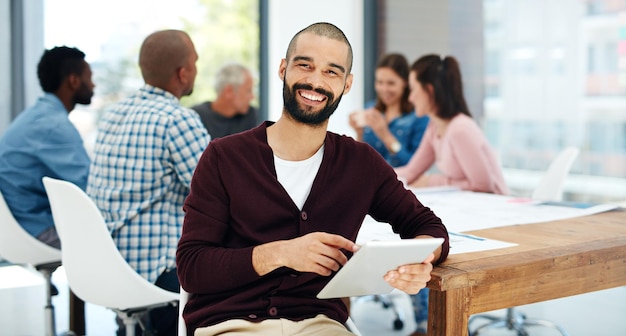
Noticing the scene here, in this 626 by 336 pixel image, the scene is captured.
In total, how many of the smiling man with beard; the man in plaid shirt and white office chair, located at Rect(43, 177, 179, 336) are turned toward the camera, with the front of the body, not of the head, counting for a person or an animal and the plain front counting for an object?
1

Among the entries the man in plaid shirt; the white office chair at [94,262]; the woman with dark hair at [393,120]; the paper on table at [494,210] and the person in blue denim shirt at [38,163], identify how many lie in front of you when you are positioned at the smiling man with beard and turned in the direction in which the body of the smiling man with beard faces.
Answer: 0

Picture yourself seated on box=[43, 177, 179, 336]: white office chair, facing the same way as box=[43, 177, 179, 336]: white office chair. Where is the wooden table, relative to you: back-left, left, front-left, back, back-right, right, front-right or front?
right

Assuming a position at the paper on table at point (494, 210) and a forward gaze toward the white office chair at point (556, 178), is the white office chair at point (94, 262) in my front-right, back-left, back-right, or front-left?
back-left

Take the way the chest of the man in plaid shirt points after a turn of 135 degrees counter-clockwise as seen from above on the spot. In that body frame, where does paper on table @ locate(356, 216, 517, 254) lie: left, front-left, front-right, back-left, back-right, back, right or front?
back-left

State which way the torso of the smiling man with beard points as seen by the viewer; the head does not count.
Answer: toward the camera

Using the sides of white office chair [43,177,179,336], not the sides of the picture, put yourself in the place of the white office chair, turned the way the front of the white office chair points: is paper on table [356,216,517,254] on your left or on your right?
on your right

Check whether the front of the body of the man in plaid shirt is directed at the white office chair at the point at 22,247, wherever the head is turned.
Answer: no

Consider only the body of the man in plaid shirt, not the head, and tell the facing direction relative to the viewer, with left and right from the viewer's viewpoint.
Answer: facing away from the viewer and to the right of the viewer

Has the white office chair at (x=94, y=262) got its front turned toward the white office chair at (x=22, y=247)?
no

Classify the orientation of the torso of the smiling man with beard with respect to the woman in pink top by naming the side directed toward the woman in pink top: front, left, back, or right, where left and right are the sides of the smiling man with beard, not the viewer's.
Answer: back

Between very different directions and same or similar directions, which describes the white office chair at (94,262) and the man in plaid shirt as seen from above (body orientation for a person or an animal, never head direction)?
same or similar directions

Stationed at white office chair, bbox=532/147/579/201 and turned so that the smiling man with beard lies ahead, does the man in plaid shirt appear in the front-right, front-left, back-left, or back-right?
front-right

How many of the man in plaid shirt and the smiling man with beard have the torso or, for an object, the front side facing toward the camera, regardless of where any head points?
1

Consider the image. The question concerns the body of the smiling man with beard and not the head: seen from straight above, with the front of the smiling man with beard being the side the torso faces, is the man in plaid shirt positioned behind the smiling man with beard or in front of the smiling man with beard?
behind
